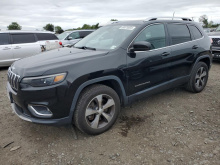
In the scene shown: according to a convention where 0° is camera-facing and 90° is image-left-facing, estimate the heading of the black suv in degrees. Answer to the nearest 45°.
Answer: approximately 45°

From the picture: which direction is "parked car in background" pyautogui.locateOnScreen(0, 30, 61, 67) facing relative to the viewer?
to the viewer's left

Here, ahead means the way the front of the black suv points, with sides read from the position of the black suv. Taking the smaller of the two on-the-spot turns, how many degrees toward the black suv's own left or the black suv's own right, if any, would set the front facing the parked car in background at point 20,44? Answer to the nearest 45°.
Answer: approximately 90° to the black suv's own right

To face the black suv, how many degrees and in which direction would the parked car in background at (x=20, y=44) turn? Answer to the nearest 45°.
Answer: approximately 90° to its left
